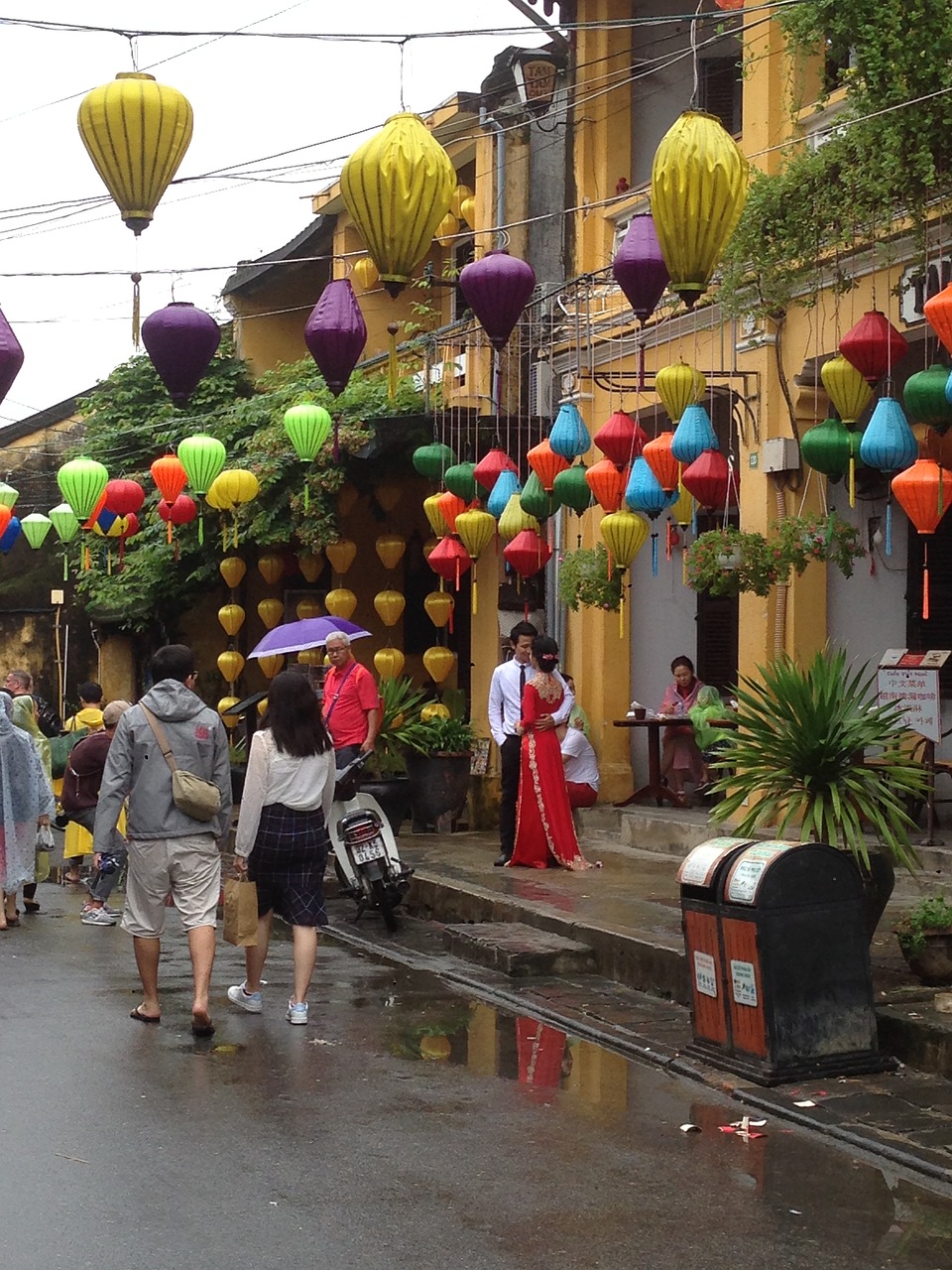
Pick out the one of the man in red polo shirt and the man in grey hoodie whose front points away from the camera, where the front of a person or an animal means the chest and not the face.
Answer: the man in grey hoodie

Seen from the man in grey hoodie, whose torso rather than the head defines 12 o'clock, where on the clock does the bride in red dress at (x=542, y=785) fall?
The bride in red dress is roughly at 1 o'clock from the man in grey hoodie.

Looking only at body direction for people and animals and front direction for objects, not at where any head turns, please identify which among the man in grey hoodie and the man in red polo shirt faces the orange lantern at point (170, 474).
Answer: the man in grey hoodie

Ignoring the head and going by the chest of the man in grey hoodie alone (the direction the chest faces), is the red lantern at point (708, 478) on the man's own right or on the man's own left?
on the man's own right

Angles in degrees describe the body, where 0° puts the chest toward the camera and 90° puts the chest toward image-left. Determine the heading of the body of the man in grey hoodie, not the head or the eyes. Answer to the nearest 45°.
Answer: approximately 180°

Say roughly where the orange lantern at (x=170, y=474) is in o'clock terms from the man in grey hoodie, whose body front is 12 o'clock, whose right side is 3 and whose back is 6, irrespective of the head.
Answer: The orange lantern is roughly at 12 o'clock from the man in grey hoodie.

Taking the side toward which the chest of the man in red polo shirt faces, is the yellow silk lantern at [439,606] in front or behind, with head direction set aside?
behind

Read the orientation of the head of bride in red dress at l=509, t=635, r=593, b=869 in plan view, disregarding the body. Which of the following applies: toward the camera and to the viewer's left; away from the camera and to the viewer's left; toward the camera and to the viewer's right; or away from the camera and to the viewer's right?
away from the camera and to the viewer's left

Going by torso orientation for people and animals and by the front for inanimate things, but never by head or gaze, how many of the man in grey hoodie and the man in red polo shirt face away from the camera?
1

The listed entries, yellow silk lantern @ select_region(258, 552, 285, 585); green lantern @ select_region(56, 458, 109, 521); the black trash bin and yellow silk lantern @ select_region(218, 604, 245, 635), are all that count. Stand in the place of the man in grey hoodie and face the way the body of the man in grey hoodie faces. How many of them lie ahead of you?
3

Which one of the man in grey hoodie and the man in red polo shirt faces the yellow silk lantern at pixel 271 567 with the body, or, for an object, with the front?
the man in grey hoodie

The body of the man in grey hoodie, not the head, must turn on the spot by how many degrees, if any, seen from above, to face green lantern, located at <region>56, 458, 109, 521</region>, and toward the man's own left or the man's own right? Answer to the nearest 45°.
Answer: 0° — they already face it

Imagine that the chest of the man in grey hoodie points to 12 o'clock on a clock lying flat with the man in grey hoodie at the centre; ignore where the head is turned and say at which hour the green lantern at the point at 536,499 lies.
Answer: The green lantern is roughly at 1 o'clock from the man in grey hoodie.
